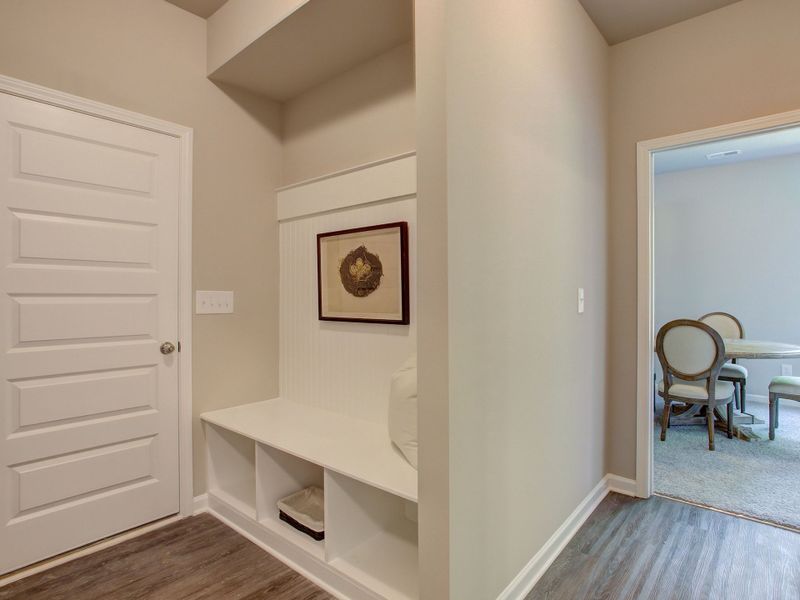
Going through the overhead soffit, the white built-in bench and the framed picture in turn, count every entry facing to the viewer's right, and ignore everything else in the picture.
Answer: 0

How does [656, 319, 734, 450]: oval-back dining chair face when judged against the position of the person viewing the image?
facing away from the viewer and to the right of the viewer

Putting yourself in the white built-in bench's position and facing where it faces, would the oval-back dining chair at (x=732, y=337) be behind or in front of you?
behind

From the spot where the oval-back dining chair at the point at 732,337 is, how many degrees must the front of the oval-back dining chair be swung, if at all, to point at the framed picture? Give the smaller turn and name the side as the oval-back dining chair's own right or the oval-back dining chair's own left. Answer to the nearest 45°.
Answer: approximately 90° to the oval-back dining chair's own right

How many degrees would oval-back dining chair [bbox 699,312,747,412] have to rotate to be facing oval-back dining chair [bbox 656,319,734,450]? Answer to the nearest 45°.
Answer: approximately 45° to its right

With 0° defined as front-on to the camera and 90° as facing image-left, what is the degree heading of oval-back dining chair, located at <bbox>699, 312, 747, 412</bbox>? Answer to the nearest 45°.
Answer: approximately 315°

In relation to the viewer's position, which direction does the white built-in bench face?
facing the viewer and to the left of the viewer

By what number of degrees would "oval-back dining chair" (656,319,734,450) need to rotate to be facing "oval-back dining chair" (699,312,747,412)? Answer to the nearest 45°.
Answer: approximately 45° to its left
